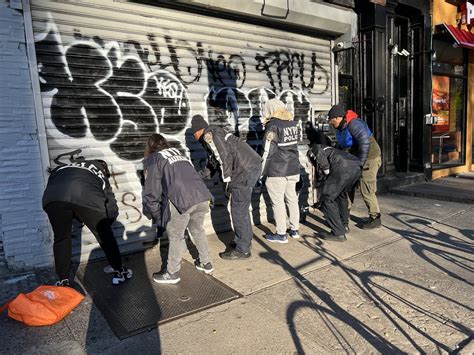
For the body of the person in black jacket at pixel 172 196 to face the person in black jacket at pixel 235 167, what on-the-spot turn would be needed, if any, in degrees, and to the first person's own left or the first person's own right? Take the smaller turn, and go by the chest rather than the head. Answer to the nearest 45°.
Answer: approximately 90° to the first person's own right

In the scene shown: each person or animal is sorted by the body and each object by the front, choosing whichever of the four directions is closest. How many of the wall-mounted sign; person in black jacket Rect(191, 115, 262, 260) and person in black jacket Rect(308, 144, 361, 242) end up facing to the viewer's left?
2

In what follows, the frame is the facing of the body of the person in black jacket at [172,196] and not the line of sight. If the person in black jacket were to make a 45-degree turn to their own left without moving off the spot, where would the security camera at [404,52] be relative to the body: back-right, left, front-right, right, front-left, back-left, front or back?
back-right

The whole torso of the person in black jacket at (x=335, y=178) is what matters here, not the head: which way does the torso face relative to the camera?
to the viewer's left

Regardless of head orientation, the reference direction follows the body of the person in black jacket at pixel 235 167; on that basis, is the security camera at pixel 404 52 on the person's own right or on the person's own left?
on the person's own right

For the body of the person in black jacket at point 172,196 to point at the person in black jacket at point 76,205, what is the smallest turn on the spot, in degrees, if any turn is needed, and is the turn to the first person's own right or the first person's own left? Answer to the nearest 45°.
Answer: approximately 45° to the first person's own left

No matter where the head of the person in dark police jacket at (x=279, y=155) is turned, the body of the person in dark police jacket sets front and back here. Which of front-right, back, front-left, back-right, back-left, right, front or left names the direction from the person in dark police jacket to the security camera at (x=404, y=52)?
right

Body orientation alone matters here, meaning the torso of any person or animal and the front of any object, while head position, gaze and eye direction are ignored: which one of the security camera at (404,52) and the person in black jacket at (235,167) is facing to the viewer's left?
the person in black jacket

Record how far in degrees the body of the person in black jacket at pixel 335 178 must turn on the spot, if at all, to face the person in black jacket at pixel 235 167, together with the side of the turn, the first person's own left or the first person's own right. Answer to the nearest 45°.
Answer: approximately 45° to the first person's own left

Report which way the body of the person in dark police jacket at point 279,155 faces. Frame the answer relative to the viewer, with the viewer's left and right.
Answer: facing away from the viewer and to the left of the viewer

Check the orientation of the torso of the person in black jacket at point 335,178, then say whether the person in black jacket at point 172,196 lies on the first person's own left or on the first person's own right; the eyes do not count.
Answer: on the first person's own left

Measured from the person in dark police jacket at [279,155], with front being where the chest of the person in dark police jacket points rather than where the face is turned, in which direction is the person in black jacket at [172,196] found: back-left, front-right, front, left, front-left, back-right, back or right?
left

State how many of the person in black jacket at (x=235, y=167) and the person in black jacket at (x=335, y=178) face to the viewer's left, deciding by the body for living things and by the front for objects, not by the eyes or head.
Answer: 2

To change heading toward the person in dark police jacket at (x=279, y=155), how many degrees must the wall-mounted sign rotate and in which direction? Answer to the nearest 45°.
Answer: approximately 45° to its right

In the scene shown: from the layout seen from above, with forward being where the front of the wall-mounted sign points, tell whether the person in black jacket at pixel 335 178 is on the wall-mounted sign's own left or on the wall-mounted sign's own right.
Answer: on the wall-mounted sign's own right

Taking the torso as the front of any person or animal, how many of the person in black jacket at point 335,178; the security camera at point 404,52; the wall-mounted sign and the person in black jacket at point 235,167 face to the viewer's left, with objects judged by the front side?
2

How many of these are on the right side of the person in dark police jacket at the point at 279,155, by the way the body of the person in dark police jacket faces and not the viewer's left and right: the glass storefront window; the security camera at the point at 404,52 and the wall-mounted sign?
3

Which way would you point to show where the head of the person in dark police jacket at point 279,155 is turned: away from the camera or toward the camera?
away from the camera
